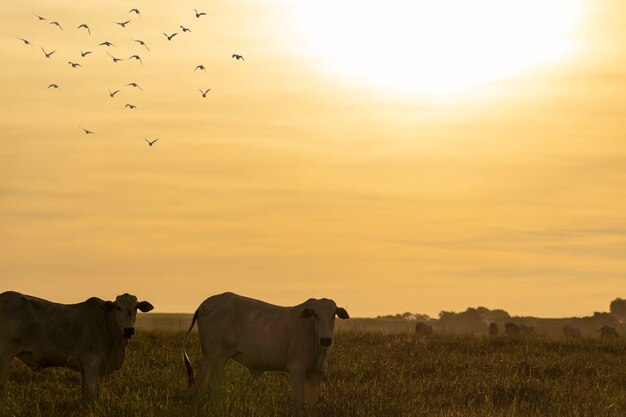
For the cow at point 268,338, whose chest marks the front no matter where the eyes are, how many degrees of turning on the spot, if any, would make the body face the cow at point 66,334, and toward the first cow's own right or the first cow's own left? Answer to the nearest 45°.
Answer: approximately 135° to the first cow's own right

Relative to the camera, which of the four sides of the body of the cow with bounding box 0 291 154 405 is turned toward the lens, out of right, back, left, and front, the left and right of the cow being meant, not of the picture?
right

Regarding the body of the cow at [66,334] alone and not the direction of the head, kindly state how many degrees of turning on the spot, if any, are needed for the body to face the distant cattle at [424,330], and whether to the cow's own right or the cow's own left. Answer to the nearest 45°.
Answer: approximately 45° to the cow's own left

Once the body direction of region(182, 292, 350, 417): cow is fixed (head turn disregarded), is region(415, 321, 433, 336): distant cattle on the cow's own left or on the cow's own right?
on the cow's own left
